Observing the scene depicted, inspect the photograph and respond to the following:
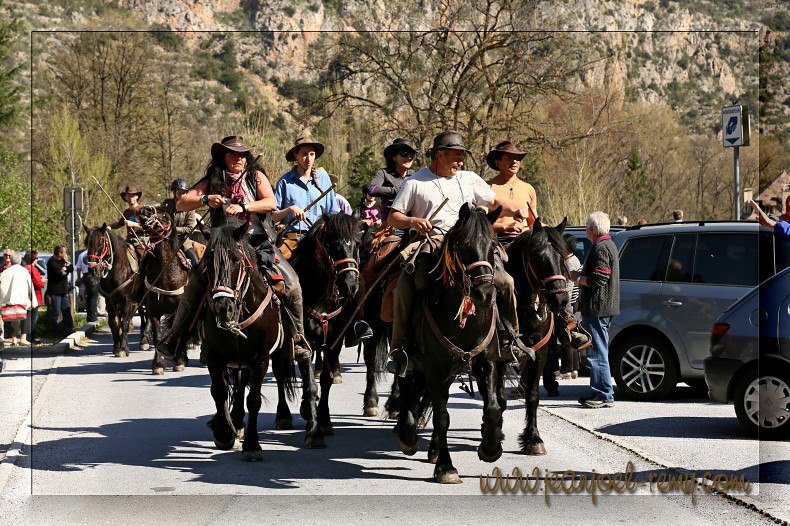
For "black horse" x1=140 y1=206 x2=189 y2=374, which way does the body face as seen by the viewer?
toward the camera

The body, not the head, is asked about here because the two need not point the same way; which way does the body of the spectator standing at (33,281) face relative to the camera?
to the viewer's right

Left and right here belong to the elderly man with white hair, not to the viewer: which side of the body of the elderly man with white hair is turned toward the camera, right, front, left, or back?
left

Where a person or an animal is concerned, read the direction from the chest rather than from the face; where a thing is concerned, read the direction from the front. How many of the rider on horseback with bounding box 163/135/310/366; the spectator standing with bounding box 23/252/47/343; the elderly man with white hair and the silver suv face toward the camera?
1

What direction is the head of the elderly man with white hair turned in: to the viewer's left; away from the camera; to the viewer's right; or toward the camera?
to the viewer's left

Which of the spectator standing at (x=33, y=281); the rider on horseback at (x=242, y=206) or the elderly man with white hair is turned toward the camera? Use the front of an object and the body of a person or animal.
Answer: the rider on horseback

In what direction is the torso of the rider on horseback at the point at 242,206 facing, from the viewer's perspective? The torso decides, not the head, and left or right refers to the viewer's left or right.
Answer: facing the viewer

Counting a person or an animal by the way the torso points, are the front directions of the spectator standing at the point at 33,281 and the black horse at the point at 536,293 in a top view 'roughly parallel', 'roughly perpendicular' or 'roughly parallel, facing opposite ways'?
roughly perpendicular

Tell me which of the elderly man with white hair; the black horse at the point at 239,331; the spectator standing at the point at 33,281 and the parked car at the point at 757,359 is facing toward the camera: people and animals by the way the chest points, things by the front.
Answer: the black horse
